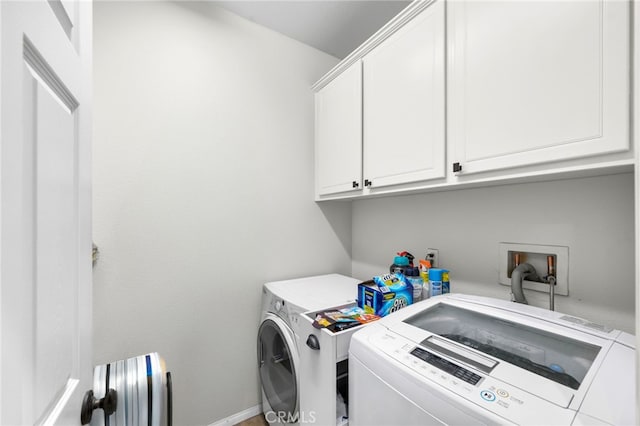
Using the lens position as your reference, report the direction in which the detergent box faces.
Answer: facing the viewer and to the right of the viewer

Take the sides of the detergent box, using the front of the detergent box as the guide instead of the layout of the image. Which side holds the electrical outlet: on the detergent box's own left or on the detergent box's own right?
on the detergent box's own left

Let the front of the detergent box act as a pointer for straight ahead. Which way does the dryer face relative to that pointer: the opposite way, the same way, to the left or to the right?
to the right

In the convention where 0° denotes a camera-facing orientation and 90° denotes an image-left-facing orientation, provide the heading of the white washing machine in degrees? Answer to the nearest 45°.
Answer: approximately 45°

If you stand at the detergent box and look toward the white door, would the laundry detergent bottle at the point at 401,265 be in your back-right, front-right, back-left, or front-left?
back-right

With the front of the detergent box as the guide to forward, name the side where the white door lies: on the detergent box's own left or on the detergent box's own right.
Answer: on the detergent box's own right

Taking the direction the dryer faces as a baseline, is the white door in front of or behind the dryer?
in front

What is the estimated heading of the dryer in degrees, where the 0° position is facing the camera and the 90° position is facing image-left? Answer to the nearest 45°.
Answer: approximately 45°

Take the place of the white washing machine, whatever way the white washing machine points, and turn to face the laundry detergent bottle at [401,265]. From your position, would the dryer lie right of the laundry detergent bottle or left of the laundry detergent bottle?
left

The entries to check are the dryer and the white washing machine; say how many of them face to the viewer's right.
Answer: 0
